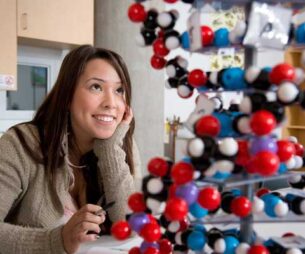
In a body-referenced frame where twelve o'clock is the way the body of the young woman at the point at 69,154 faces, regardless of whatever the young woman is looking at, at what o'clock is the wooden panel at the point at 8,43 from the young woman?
The wooden panel is roughly at 7 o'clock from the young woman.

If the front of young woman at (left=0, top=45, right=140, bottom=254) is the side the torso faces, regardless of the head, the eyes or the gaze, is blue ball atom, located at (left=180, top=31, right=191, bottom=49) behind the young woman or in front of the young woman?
in front

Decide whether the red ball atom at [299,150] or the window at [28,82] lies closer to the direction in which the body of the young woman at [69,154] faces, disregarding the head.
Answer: the red ball atom

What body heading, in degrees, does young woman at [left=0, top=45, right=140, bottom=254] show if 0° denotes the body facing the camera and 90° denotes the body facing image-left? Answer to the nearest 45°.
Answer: approximately 315°

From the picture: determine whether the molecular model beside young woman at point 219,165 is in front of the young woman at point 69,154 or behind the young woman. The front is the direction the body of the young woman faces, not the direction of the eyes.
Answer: in front

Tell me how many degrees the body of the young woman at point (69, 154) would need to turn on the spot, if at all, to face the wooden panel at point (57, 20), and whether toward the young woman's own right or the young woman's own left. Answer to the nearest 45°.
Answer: approximately 135° to the young woman's own left

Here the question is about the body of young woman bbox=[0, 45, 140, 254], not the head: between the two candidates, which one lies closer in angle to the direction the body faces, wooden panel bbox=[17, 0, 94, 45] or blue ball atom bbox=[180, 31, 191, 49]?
the blue ball atom

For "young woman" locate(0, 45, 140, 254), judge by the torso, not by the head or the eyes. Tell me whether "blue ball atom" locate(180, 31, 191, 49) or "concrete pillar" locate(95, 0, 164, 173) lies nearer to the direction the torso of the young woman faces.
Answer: the blue ball atom

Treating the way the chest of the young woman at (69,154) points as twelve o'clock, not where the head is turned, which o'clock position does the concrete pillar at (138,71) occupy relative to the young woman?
The concrete pillar is roughly at 8 o'clock from the young woman.
